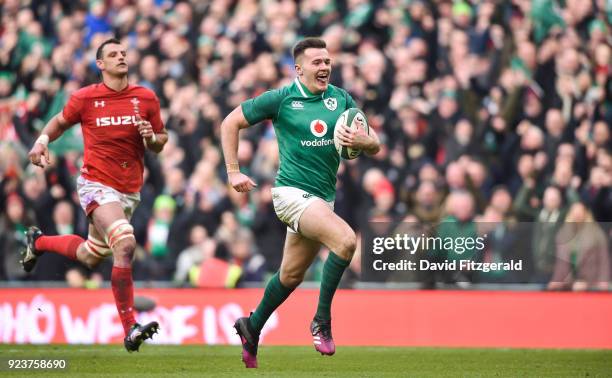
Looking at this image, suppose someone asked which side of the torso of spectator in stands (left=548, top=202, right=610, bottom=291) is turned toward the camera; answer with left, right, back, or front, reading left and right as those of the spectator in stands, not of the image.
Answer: front

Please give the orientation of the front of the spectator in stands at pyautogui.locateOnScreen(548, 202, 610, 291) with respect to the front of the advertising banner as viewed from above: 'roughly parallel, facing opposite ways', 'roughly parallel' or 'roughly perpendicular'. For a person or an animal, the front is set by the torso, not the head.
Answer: roughly parallel

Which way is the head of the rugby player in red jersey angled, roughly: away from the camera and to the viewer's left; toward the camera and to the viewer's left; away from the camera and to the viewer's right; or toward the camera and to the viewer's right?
toward the camera and to the viewer's right

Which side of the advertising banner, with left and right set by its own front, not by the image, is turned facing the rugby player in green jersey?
front

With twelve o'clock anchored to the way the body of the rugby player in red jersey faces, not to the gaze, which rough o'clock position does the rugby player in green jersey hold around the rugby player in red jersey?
The rugby player in green jersey is roughly at 12 o'clock from the rugby player in red jersey.

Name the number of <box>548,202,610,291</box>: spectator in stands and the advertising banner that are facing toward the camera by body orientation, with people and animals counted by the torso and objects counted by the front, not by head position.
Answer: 2

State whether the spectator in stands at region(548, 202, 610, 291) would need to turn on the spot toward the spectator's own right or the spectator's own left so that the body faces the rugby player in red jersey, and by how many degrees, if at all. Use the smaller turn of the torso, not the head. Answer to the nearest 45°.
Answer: approximately 45° to the spectator's own right

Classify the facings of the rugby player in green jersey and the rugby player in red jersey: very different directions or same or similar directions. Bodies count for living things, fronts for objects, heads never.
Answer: same or similar directions

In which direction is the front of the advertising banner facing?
toward the camera

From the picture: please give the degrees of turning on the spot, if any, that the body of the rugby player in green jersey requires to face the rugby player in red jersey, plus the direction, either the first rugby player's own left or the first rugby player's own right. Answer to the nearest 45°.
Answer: approximately 180°

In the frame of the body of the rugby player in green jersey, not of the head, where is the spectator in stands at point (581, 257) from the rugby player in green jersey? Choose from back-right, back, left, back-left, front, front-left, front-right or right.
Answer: left
